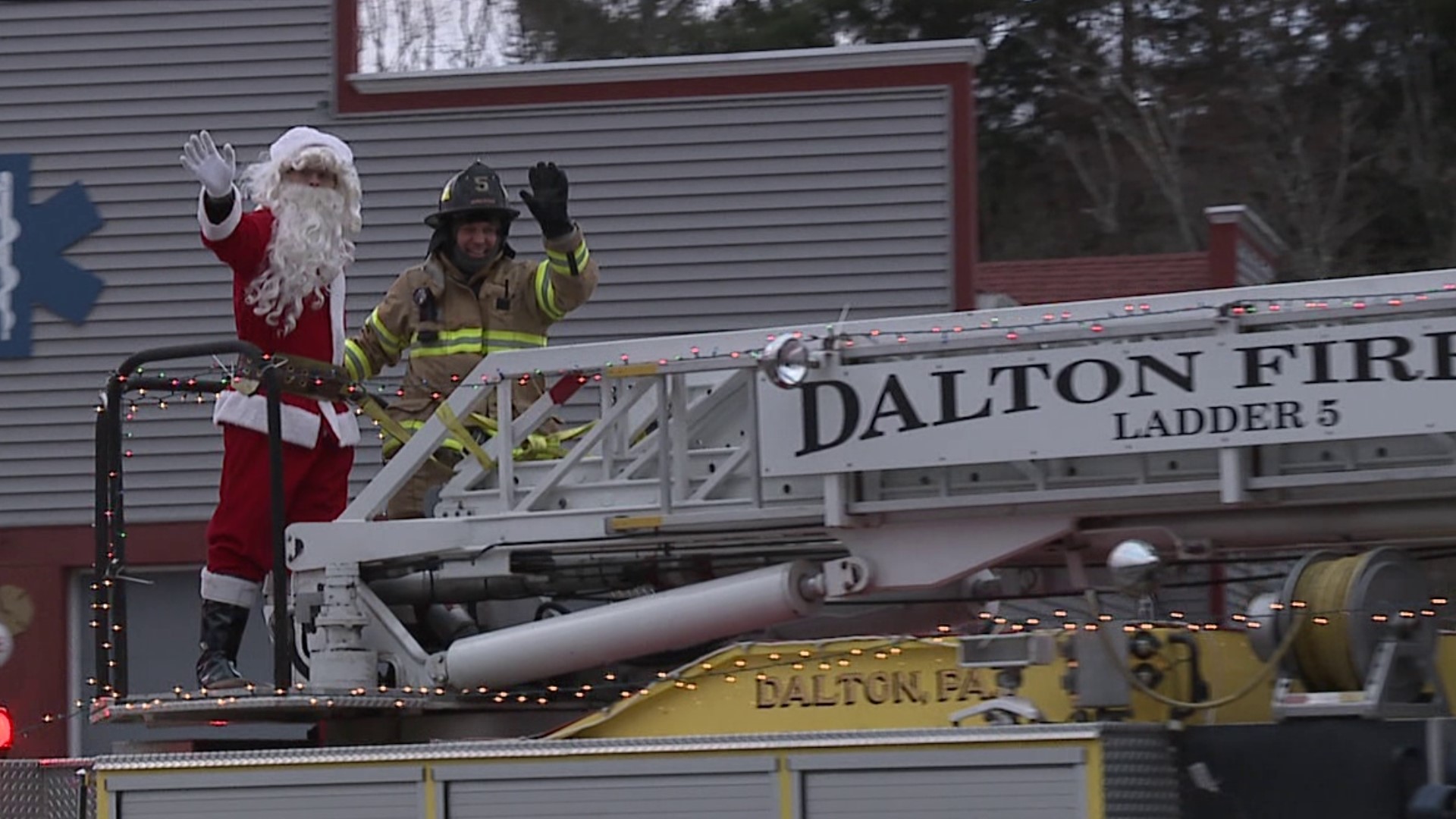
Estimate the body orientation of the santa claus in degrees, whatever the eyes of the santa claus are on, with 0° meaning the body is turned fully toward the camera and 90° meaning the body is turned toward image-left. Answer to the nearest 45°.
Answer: approximately 315°

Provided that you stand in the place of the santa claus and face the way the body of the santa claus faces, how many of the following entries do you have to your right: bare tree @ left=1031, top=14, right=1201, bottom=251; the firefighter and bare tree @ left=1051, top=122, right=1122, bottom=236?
0

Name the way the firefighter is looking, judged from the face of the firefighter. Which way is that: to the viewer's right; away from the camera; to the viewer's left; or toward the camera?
toward the camera

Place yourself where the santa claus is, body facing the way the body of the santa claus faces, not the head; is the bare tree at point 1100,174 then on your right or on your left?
on your left

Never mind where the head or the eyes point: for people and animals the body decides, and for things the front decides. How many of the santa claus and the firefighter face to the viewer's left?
0
